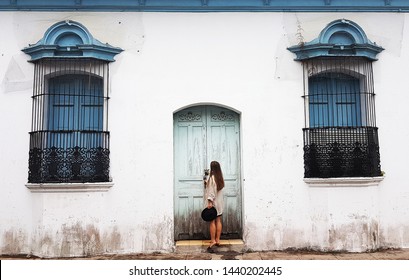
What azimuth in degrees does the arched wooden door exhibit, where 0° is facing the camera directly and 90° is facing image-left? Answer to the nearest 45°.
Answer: approximately 0°
